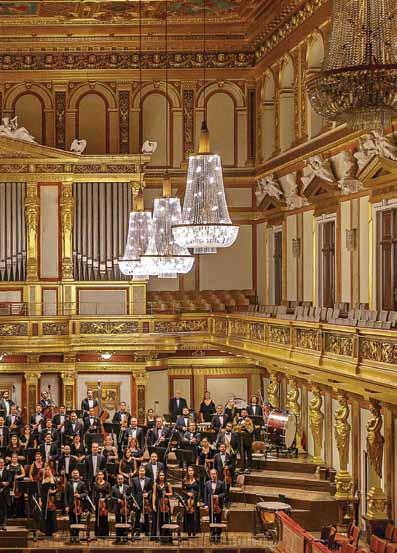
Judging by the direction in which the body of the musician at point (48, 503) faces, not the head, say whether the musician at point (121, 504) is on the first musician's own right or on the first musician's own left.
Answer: on the first musician's own left

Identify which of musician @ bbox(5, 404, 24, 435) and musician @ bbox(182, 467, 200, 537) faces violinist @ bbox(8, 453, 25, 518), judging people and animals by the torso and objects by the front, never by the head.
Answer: musician @ bbox(5, 404, 24, 435)

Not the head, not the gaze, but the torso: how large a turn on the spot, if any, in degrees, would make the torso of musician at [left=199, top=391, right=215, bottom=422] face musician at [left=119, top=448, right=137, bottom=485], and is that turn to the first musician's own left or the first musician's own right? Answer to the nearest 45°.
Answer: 0° — they already face them

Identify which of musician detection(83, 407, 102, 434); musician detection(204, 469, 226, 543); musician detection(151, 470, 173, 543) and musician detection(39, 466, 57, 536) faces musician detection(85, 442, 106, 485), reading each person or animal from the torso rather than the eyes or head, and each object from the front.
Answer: musician detection(83, 407, 102, 434)

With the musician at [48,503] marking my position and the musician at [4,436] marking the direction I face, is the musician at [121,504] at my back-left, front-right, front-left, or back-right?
back-right

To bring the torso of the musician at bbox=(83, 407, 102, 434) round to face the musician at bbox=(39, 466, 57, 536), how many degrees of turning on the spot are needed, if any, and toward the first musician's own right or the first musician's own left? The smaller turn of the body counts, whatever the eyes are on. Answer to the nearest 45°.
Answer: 0° — they already face them
